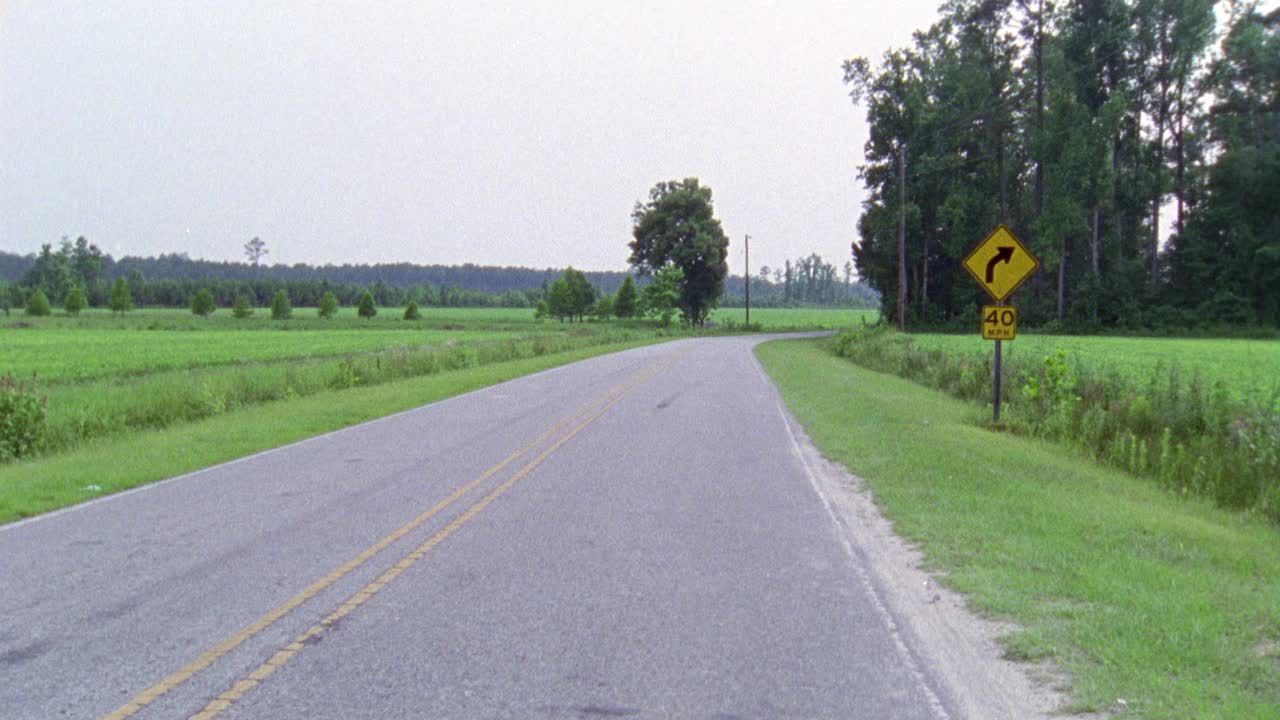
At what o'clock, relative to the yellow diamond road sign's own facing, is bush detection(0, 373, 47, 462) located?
The bush is roughly at 2 o'clock from the yellow diamond road sign.

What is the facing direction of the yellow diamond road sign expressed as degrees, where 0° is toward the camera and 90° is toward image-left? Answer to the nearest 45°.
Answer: approximately 0°
